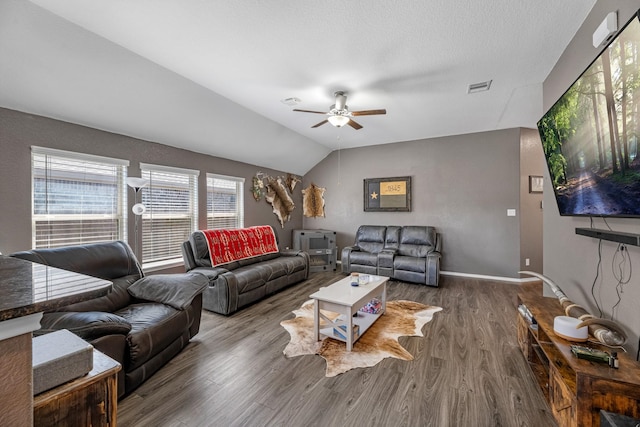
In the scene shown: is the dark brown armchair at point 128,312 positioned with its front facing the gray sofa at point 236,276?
no

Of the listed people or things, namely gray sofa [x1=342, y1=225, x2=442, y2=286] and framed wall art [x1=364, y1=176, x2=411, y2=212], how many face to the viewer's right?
0

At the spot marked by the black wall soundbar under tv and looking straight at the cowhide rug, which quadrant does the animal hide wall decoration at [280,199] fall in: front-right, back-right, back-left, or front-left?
front-right

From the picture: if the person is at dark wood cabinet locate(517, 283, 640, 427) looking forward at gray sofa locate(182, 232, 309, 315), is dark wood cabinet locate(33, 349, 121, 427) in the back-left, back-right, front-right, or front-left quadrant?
front-left

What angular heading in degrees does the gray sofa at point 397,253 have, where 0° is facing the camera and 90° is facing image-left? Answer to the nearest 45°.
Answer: approximately 45°

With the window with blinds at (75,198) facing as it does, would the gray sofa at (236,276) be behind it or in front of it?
in front

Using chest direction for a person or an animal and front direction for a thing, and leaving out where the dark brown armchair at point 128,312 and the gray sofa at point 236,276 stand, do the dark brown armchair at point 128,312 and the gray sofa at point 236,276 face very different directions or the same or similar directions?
same or similar directions

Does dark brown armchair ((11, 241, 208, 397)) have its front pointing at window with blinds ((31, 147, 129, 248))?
no

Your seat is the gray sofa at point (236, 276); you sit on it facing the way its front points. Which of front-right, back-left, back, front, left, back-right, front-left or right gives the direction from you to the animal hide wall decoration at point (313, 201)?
left

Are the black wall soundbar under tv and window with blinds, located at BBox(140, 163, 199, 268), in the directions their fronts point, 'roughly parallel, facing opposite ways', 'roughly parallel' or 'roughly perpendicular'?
roughly parallel, facing opposite ways

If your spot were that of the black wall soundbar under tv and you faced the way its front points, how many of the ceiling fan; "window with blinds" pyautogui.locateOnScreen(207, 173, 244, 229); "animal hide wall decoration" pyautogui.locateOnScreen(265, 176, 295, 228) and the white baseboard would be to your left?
0

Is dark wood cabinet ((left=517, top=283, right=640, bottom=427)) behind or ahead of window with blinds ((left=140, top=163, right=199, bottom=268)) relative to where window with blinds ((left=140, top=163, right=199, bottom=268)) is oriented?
ahead

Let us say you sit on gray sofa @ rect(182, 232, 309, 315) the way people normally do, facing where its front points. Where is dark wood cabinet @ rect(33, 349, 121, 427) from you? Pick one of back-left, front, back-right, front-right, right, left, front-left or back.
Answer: front-right

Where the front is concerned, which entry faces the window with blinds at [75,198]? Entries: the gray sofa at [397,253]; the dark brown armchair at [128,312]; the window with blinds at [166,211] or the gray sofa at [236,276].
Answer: the gray sofa at [397,253]

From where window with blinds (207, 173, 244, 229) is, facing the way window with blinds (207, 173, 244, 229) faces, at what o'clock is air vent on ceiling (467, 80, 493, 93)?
The air vent on ceiling is roughly at 12 o'clock from the window with blinds.

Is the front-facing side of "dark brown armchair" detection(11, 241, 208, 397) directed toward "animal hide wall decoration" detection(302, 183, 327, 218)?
no

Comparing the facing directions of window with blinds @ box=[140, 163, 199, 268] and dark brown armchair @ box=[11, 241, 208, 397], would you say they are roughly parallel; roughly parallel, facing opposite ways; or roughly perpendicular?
roughly parallel

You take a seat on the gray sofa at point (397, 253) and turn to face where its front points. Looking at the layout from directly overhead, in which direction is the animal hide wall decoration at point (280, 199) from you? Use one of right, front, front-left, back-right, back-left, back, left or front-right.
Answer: front-right
